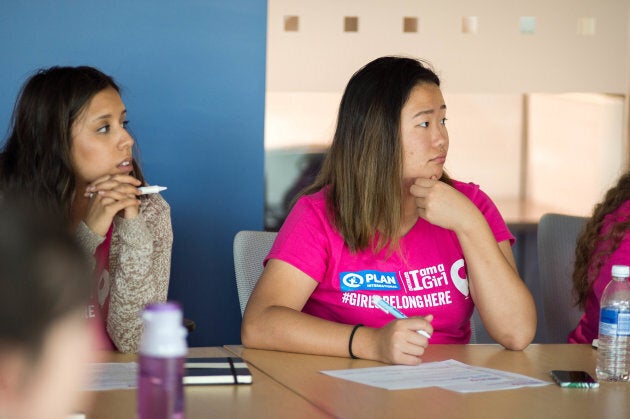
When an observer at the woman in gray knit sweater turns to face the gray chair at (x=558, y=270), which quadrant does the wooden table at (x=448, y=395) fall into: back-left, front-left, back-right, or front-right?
front-right

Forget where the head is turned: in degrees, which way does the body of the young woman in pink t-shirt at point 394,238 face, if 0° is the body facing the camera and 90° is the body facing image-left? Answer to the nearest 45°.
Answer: approximately 315°

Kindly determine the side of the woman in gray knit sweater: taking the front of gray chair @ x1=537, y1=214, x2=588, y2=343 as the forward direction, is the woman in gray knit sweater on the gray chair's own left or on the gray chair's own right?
on the gray chair's own right

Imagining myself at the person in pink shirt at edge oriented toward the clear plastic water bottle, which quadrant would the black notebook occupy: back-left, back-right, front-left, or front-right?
front-right

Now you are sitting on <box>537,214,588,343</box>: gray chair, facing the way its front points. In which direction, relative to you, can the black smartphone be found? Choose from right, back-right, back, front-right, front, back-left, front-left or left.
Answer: front-right

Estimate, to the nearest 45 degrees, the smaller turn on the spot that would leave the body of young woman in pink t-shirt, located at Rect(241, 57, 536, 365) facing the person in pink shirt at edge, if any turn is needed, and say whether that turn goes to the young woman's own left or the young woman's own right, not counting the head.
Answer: approximately 90° to the young woman's own left

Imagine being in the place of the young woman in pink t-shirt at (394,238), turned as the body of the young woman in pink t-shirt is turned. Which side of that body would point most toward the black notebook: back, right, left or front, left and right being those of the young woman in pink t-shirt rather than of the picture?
right
